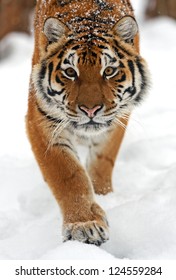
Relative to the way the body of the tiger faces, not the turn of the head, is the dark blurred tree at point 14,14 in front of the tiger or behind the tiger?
behind

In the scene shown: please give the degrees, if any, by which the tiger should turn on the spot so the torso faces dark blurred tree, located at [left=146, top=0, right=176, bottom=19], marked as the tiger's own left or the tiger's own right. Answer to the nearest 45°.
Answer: approximately 180°

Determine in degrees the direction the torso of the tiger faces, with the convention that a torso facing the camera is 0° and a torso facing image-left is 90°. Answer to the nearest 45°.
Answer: approximately 0°
